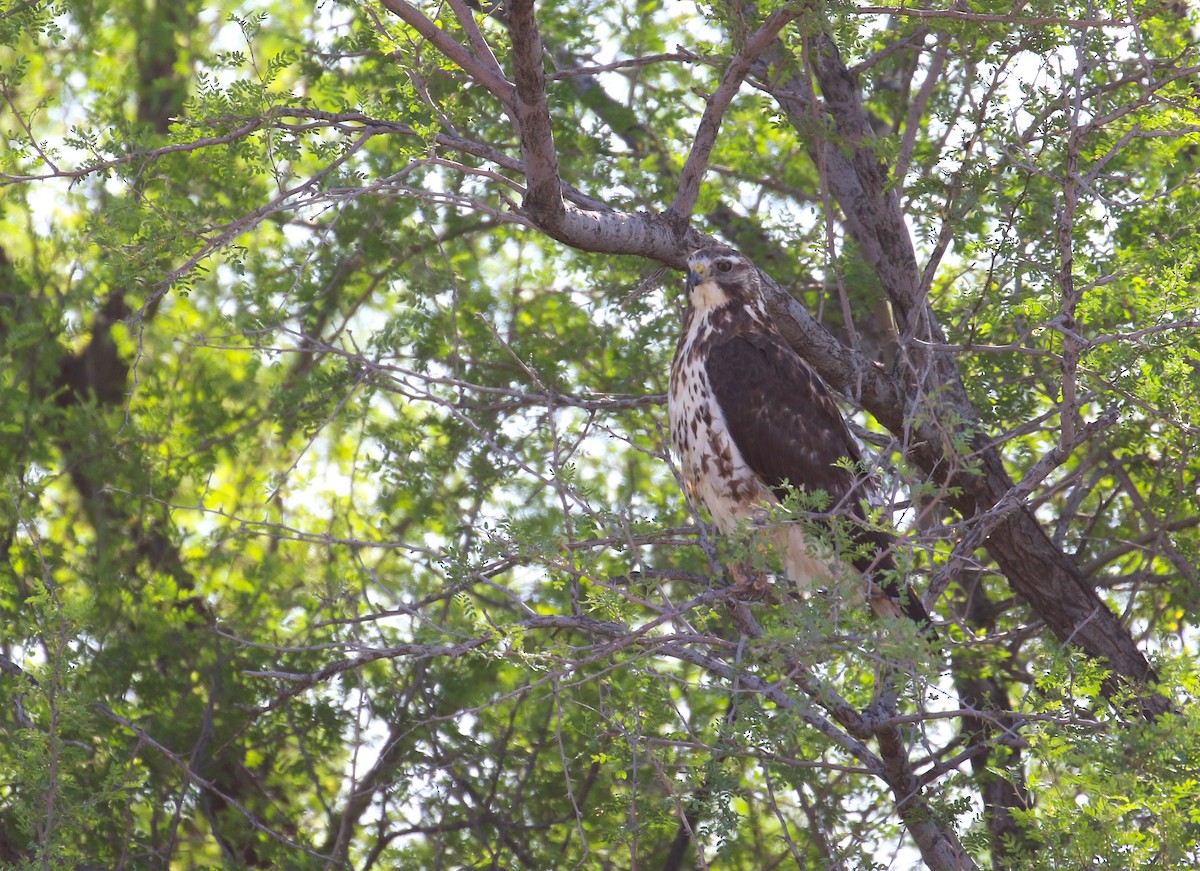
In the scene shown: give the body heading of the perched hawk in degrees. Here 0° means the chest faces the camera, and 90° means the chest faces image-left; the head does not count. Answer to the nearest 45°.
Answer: approximately 45°
